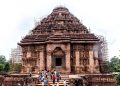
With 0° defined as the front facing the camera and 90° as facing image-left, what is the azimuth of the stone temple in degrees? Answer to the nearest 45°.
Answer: approximately 0°
